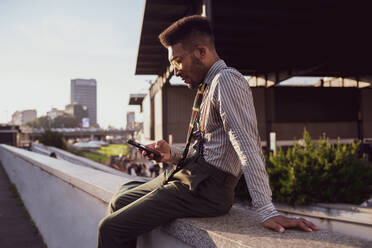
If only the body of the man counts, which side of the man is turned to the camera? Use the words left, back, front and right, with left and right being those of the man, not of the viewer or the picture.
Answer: left

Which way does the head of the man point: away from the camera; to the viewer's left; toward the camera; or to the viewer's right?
to the viewer's left

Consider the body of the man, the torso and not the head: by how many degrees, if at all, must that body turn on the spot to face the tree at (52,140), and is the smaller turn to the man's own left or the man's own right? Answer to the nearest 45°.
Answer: approximately 45° to the man's own right

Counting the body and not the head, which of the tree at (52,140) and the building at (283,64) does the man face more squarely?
the tree

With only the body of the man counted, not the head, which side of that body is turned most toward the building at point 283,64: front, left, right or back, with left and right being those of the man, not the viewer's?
right
